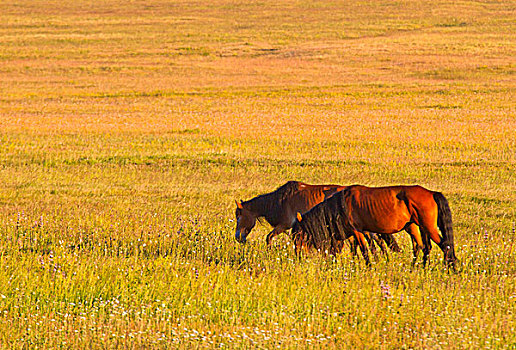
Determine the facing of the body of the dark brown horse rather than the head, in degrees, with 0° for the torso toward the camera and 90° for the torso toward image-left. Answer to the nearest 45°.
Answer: approximately 90°

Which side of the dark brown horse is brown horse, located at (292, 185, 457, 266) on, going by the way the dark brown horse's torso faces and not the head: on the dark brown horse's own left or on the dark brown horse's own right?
on the dark brown horse's own left

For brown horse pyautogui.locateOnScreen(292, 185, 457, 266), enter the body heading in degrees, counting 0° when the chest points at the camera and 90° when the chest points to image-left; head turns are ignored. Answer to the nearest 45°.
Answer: approximately 90°

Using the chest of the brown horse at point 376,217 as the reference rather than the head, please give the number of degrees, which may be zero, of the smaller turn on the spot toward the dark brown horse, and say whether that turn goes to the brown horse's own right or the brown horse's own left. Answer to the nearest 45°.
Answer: approximately 45° to the brown horse's own right
